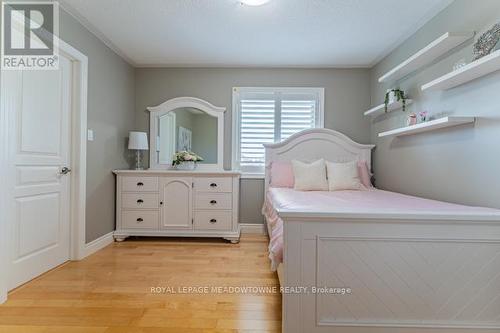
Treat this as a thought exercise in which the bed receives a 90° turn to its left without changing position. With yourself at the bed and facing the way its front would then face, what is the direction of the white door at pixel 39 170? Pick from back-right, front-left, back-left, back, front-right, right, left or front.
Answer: back

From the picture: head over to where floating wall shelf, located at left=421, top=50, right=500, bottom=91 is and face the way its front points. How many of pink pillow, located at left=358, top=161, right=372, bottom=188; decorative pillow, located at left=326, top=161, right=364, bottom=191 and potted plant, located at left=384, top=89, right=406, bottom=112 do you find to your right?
3

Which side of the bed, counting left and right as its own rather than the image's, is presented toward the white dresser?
right

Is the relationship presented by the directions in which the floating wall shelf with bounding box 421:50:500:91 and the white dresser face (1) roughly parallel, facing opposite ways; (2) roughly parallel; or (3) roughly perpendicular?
roughly perpendicular

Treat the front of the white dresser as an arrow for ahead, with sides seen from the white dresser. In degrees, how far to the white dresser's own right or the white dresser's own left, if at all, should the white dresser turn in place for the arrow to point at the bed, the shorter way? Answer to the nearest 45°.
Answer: approximately 45° to the white dresser's own left

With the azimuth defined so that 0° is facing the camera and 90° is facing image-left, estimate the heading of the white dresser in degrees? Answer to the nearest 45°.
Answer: approximately 0°

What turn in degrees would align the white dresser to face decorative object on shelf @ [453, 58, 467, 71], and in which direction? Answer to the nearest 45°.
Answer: approximately 45° to its left

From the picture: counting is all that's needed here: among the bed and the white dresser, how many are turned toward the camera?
2

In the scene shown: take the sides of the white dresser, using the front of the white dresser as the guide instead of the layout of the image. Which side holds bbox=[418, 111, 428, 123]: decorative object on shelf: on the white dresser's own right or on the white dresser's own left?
on the white dresser's own left

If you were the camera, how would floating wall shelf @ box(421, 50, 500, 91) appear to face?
facing the viewer and to the left of the viewer

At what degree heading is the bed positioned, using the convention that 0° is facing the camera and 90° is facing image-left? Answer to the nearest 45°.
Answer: approximately 0°

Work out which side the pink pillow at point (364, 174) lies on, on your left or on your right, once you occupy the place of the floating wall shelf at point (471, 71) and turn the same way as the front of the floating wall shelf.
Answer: on your right

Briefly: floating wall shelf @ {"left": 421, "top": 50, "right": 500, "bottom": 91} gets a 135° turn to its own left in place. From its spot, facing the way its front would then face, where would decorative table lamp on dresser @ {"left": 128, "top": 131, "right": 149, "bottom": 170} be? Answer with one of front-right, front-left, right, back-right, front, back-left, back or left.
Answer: back

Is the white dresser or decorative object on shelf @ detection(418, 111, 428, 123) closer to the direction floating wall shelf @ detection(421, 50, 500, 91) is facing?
the white dresser

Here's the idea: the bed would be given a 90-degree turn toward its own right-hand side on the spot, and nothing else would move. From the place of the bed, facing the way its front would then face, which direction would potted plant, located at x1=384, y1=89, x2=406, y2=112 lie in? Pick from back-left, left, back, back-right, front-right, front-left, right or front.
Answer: right
